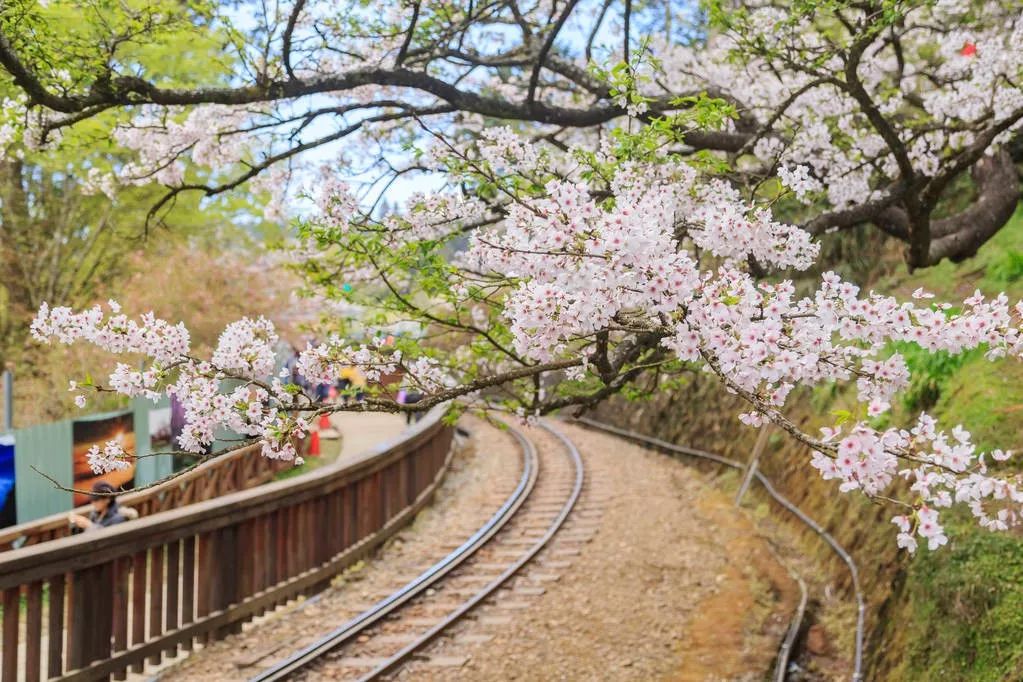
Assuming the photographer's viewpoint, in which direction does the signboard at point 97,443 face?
facing the viewer and to the right of the viewer

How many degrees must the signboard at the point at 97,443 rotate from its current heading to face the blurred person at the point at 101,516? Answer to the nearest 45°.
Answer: approximately 45° to its right

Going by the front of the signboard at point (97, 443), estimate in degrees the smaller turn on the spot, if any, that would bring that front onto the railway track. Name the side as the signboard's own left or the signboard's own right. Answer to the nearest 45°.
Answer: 0° — it already faces it

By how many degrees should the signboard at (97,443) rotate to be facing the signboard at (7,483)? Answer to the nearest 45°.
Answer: approximately 90° to its right

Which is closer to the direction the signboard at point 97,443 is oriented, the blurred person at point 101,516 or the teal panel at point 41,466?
the blurred person

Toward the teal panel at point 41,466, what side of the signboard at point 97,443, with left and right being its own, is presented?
right
